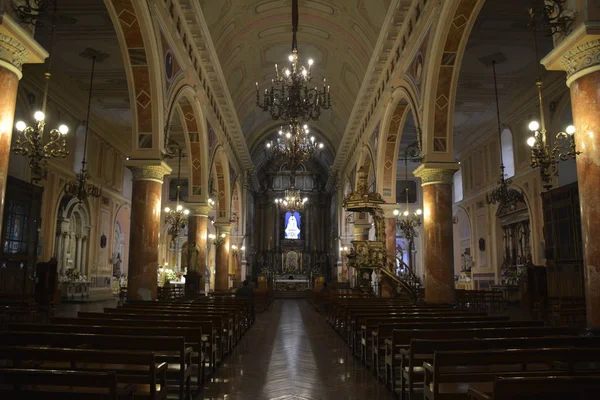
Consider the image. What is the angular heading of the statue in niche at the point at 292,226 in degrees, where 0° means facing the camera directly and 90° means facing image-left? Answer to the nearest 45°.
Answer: approximately 0°

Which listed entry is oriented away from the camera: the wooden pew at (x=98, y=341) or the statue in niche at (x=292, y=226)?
the wooden pew

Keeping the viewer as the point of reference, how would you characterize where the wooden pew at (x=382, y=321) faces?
facing away from the viewer

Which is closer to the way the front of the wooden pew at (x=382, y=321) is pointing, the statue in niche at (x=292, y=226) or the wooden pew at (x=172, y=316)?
the statue in niche

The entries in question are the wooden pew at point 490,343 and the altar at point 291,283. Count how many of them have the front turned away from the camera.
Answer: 1

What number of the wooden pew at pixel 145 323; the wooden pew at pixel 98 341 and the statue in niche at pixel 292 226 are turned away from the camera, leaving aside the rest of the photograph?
2

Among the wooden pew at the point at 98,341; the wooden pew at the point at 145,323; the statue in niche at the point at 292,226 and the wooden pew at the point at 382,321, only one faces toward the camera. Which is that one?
the statue in niche

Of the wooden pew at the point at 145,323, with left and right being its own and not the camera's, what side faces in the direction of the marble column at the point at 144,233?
front

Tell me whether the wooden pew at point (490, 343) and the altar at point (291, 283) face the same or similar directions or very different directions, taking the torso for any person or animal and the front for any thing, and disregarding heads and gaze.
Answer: very different directions

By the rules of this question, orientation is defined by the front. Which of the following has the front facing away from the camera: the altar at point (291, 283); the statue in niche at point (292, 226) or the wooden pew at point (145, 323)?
the wooden pew

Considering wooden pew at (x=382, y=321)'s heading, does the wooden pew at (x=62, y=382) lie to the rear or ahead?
to the rear

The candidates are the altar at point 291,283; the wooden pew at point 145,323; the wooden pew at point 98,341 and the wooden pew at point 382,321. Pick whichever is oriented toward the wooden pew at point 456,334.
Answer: the altar

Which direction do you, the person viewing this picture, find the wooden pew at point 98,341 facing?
facing away from the viewer

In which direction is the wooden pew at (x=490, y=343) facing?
away from the camera

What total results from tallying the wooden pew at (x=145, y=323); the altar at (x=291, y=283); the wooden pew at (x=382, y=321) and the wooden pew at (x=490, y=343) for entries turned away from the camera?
3

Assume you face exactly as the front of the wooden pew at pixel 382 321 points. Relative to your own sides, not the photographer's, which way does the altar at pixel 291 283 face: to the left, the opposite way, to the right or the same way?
the opposite way
